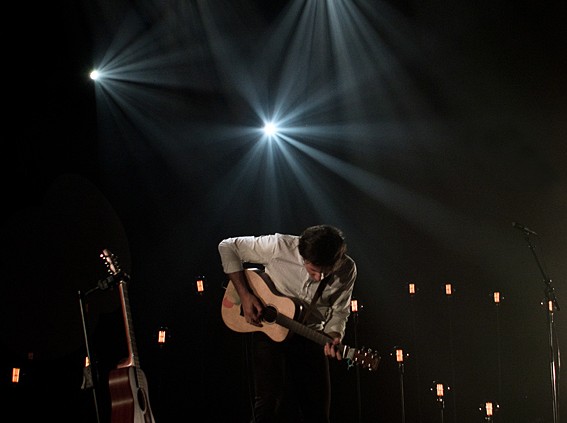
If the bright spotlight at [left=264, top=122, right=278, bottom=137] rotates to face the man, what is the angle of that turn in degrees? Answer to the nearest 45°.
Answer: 0° — it already faces them

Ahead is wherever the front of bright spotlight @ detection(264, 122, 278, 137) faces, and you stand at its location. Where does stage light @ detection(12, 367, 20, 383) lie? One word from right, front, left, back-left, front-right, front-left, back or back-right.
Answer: front-right

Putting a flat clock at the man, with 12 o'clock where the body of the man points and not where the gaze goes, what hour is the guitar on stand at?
The guitar on stand is roughly at 2 o'clock from the man.

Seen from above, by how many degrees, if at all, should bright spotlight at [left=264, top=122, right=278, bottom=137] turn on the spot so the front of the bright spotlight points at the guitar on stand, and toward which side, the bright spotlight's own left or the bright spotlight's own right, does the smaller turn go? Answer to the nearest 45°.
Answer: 0° — it already faces it

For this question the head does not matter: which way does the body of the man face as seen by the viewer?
toward the camera

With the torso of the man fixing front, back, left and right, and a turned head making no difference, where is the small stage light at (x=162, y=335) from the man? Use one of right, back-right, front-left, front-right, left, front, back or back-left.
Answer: back-right

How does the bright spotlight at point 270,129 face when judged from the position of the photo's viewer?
facing the viewer

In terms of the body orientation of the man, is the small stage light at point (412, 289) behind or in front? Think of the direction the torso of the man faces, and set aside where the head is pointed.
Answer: behind
